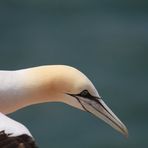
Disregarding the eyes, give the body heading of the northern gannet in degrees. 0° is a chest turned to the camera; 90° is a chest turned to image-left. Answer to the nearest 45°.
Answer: approximately 270°
